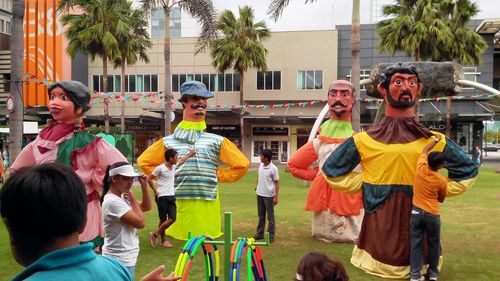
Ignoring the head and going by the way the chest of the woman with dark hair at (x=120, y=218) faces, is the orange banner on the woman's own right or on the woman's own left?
on the woman's own left

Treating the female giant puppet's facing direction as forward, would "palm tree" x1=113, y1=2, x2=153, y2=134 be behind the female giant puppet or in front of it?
behind

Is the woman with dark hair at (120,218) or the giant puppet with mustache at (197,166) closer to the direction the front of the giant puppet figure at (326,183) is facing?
the woman with dark hair

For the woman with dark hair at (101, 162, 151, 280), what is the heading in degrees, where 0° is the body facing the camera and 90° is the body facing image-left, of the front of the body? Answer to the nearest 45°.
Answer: approximately 270°

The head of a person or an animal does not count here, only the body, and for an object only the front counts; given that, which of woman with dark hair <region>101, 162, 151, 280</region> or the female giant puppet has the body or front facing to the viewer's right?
the woman with dark hair

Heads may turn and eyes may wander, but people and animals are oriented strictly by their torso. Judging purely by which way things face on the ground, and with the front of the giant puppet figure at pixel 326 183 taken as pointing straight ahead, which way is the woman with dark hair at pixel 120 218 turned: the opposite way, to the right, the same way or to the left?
to the left

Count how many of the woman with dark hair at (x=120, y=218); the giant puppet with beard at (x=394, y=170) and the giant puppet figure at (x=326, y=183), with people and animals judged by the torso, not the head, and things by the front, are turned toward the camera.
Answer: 2

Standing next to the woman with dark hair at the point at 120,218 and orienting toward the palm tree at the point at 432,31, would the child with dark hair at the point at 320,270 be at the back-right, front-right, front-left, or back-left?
back-right

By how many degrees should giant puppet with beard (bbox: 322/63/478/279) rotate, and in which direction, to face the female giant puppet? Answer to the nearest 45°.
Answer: approximately 45° to its right

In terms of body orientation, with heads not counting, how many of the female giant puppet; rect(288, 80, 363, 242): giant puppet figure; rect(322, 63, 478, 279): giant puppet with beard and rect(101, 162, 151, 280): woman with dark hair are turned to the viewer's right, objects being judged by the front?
1

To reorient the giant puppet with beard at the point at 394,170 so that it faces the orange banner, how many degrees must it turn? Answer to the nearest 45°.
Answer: approximately 135° to its right
